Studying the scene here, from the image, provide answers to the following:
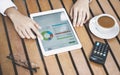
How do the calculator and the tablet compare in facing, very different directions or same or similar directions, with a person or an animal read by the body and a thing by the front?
same or similar directions

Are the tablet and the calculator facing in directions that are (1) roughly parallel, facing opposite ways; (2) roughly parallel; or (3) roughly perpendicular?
roughly parallel
